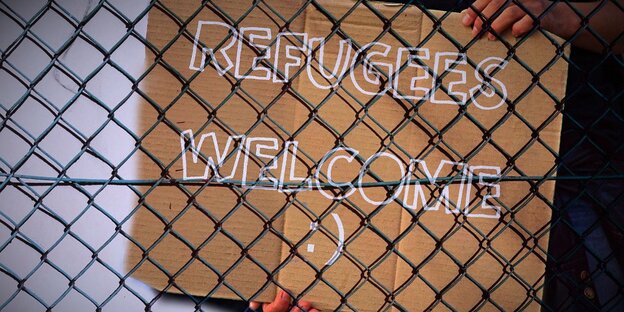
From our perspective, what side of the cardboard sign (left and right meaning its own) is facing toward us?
front
